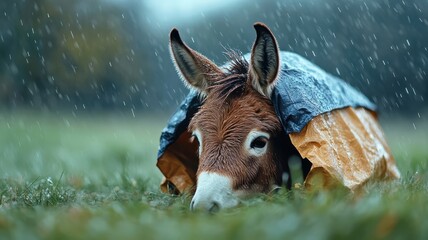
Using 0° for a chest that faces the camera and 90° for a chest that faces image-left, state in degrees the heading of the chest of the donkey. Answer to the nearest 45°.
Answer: approximately 45°
